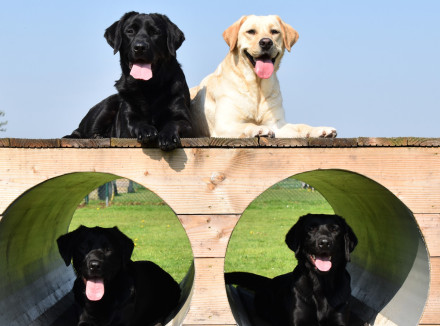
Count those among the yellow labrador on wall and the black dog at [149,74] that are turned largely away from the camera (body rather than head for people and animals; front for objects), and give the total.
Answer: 0

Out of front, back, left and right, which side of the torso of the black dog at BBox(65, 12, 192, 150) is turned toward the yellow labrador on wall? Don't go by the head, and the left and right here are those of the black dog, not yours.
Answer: left

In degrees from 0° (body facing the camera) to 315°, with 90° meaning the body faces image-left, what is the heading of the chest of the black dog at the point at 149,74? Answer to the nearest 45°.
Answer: approximately 315°

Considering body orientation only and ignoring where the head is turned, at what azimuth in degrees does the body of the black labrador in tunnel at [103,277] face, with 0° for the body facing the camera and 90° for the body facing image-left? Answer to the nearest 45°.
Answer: approximately 45°

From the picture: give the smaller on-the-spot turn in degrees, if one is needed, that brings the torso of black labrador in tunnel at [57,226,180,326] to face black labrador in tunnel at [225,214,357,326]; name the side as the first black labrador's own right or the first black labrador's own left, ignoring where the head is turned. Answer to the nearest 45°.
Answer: approximately 135° to the first black labrador's own left

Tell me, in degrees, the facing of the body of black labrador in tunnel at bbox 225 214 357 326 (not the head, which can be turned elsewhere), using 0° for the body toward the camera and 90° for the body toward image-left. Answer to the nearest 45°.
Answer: approximately 315°

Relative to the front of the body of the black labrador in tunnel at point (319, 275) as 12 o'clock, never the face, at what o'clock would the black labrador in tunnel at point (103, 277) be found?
the black labrador in tunnel at point (103, 277) is roughly at 4 o'clock from the black labrador in tunnel at point (319, 275).
